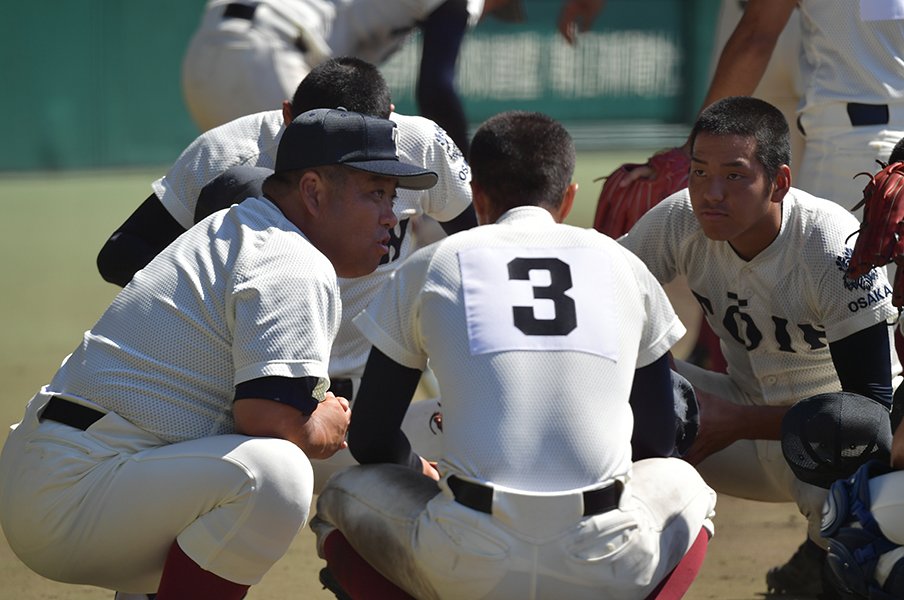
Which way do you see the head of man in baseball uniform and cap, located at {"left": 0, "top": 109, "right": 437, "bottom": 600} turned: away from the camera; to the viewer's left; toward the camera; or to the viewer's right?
to the viewer's right

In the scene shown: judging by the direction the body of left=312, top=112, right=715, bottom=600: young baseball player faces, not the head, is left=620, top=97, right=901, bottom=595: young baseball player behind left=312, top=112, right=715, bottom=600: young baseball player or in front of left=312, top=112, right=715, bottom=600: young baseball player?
in front

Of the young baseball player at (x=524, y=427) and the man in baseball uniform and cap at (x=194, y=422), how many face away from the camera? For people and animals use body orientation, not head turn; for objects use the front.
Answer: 1

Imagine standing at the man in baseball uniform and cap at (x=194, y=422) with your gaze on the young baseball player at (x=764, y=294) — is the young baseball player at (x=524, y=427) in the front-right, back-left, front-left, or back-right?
front-right

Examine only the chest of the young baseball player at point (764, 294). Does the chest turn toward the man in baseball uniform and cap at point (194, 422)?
yes

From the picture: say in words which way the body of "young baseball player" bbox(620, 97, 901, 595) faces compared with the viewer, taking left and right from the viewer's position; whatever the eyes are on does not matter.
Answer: facing the viewer and to the left of the viewer

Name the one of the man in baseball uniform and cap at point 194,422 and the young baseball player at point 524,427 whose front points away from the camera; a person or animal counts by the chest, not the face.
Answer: the young baseball player at point 524,427

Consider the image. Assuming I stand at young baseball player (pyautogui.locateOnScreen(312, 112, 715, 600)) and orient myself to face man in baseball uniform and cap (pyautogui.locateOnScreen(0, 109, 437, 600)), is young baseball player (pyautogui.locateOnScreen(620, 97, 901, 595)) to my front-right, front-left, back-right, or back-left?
back-right

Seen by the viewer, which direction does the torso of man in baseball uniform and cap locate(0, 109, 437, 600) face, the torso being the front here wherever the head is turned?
to the viewer's right

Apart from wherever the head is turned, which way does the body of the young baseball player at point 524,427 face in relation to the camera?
away from the camera

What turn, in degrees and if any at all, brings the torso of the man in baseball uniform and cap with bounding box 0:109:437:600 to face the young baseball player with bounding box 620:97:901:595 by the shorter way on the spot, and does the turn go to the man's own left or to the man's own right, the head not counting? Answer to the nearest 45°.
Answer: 0° — they already face them

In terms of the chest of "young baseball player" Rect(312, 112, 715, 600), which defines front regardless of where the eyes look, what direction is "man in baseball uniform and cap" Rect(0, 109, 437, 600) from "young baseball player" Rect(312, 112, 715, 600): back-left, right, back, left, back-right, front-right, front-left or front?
left

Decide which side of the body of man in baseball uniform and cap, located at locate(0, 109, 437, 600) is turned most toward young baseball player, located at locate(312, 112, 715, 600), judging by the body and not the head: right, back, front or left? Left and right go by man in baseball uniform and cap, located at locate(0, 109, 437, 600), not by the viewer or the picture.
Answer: front

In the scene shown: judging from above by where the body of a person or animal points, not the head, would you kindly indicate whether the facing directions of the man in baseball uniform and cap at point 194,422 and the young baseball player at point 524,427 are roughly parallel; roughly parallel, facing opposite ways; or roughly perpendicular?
roughly perpendicular
